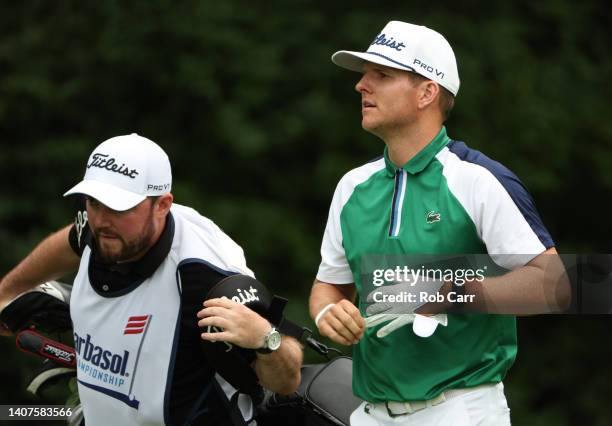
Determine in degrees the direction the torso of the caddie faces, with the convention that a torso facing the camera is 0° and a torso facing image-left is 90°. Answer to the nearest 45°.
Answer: approximately 45°

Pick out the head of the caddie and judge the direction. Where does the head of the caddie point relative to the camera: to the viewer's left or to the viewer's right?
to the viewer's left
